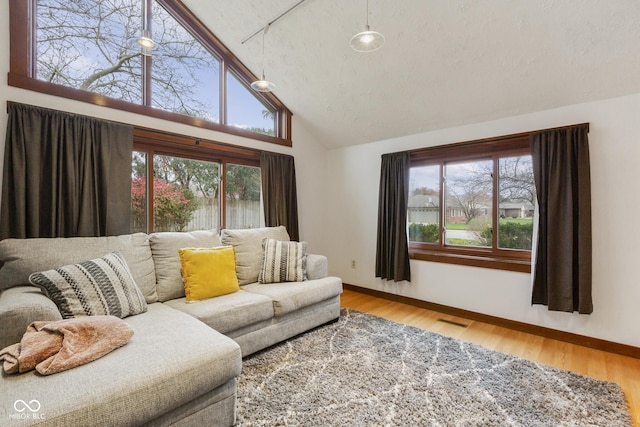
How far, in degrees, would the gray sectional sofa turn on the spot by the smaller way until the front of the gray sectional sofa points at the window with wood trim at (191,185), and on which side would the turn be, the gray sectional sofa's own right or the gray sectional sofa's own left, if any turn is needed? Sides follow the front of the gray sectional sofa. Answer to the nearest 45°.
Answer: approximately 135° to the gray sectional sofa's own left

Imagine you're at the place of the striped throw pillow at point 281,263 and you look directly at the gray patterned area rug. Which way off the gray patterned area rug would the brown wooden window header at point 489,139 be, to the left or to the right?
left

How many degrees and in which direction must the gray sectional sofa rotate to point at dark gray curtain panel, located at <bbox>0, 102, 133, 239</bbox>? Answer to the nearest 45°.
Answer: approximately 180°

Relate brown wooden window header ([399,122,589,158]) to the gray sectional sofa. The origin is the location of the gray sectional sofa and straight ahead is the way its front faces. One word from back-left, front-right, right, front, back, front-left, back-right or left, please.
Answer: front-left

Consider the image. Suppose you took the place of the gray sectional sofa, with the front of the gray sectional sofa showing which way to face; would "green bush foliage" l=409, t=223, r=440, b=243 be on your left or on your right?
on your left

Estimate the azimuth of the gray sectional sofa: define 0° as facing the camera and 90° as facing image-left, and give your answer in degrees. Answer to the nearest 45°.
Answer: approximately 315°

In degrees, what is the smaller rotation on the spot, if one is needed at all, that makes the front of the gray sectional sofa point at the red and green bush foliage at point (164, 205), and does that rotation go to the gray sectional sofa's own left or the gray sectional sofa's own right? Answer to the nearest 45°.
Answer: approximately 135° to the gray sectional sofa's own left
